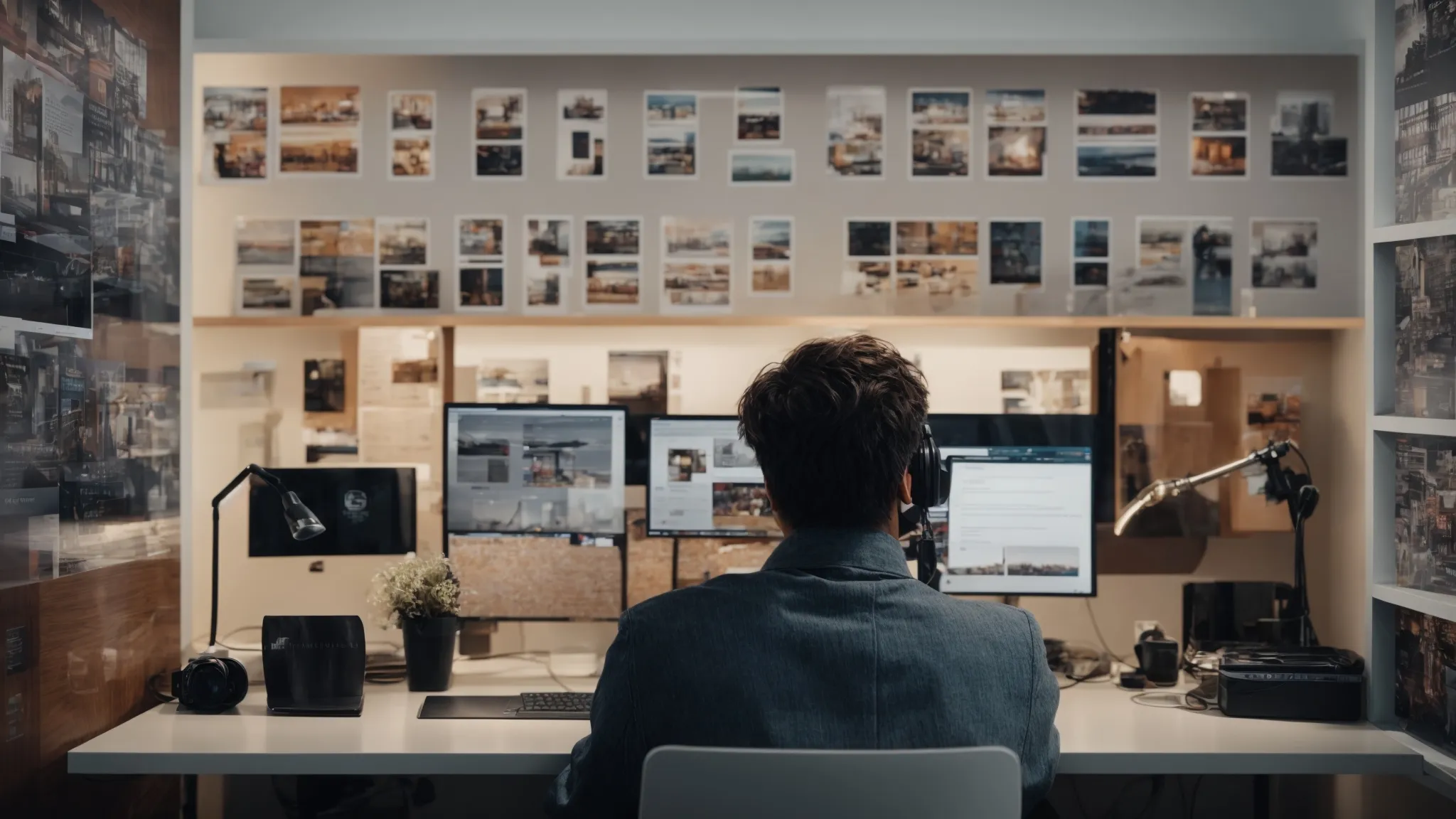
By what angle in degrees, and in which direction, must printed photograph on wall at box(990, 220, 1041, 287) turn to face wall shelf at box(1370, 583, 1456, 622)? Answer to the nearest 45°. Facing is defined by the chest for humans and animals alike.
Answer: approximately 45° to its left

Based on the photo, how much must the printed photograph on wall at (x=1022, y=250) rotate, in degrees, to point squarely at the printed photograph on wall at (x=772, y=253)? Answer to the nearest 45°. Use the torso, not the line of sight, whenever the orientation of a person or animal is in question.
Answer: approximately 90° to its right

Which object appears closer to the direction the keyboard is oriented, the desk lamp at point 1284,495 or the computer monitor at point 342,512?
the desk lamp

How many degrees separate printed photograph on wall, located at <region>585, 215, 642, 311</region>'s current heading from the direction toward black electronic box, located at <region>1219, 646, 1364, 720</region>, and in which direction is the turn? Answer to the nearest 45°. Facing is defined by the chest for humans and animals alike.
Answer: approximately 45° to its left

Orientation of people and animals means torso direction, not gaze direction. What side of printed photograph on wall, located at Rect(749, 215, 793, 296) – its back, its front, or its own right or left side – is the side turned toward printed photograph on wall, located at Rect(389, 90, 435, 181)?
right

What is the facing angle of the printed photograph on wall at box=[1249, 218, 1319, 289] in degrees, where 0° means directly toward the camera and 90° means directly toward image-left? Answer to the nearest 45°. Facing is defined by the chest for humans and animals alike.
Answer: approximately 0°
